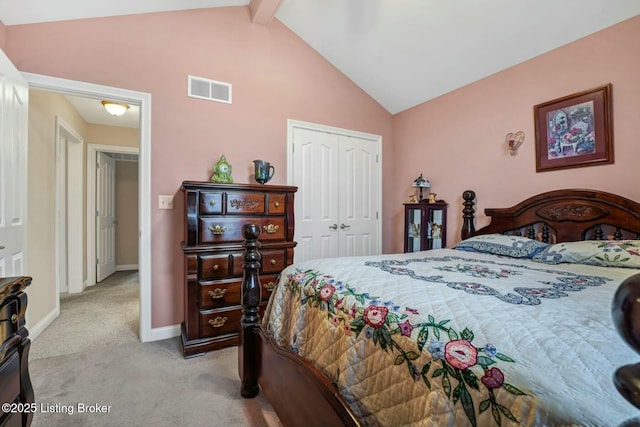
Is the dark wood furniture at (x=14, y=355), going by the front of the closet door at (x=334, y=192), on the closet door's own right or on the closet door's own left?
on the closet door's own right

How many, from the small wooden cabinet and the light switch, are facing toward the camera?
2

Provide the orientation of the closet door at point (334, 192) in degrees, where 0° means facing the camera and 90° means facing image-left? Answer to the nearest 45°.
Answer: approximately 315°

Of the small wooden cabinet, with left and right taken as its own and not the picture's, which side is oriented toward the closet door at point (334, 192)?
right

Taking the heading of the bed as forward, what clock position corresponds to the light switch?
The light switch is roughly at 2 o'clock from the bed.

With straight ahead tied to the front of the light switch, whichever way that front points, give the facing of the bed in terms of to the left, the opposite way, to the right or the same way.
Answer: to the right

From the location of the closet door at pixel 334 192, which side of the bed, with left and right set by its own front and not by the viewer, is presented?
right

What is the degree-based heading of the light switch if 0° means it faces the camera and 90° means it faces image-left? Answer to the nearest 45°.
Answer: approximately 0°

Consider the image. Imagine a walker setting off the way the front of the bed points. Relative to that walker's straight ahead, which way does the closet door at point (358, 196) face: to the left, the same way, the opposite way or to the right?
to the left

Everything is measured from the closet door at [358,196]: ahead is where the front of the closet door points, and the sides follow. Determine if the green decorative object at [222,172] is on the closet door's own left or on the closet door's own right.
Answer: on the closet door's own right

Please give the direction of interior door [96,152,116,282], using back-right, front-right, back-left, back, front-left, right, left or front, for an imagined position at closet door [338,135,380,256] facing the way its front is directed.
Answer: back-right
